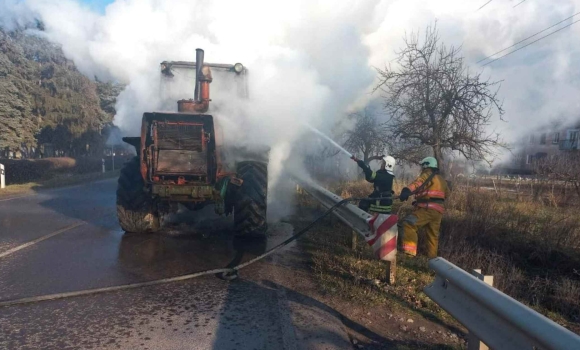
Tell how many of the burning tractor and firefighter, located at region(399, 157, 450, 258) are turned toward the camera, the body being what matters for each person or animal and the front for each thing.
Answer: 1

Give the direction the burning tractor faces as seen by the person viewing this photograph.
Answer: facing the viewer

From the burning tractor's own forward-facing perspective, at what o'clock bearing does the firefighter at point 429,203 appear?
The firefighter is roughly at 10 o'clock from the burning tractor.

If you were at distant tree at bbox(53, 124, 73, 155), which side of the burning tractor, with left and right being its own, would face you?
back

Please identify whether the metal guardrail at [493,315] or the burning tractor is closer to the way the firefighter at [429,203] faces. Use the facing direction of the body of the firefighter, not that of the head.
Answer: the burning tractor

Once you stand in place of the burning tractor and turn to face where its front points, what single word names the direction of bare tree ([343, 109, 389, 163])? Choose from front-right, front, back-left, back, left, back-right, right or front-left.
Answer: back-left

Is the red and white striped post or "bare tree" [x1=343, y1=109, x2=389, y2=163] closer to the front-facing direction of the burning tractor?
the red and white striped post

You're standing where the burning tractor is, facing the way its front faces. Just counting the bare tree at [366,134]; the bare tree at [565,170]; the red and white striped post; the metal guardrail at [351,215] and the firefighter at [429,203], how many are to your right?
0

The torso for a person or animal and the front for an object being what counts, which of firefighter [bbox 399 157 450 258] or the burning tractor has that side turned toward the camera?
the burning tractor

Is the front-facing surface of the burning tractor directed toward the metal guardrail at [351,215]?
no

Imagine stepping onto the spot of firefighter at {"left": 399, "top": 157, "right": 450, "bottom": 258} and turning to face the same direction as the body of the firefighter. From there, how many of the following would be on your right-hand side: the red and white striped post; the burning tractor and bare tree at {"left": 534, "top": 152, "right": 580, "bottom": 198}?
1

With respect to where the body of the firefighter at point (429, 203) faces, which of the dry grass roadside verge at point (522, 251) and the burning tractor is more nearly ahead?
the burning tractor

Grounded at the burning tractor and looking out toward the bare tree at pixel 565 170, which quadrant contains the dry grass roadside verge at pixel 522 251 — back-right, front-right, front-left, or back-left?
front-right

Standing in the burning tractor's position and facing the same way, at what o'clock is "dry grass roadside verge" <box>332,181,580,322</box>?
The dry grass roadside verge is roughly at 10 o'clock from the burning tractor.

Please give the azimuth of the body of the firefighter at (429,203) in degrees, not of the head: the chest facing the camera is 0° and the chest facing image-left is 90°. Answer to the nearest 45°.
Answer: approximately 135°
